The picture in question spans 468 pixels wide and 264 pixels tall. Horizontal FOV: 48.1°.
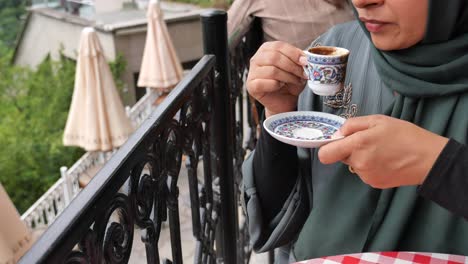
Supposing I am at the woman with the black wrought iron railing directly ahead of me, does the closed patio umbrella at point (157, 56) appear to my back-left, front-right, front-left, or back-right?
front-right

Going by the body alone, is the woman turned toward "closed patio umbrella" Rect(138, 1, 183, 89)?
no

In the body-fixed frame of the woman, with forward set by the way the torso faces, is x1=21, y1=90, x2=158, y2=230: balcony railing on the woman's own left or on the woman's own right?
on the woman's own right

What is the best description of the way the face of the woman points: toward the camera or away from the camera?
toward the camera

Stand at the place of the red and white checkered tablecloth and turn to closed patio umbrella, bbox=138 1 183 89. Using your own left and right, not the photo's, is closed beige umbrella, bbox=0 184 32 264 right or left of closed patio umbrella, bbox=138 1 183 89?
left

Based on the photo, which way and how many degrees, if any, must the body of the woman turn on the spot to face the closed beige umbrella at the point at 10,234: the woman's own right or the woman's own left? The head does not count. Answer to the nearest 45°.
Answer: approximately 45° to the woman's own right

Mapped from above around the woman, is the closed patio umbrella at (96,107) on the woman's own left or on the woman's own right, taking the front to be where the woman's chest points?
on the woman's own right

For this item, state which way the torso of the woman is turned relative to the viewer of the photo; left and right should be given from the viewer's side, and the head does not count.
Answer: facing the viewer and to the left of the viewer
